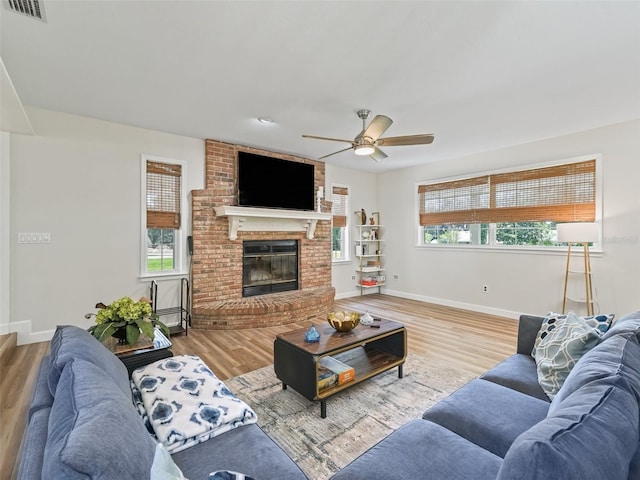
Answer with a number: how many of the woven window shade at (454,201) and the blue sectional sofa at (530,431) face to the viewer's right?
0

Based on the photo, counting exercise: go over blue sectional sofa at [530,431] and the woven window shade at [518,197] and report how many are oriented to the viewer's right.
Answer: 0

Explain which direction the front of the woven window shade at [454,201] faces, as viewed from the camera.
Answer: facing the viewer and to the left of the viewer

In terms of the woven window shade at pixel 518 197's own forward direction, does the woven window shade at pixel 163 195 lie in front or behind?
in front

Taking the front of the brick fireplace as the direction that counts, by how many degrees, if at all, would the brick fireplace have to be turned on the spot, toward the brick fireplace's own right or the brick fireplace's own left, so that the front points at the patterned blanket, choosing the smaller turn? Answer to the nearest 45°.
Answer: approximately 45° to the brick fireplace's own right

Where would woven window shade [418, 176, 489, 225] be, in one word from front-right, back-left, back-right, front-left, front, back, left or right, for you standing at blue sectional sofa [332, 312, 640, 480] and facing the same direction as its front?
front-right

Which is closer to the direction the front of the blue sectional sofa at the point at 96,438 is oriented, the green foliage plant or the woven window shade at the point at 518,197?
the woven window shade

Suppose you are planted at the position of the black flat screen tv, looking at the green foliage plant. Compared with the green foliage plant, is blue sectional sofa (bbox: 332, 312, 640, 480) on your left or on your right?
left

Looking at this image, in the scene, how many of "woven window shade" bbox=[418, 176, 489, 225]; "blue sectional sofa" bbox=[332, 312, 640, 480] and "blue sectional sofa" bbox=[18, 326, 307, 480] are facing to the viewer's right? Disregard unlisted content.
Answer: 1

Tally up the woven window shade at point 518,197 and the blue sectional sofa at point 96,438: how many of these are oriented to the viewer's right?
1

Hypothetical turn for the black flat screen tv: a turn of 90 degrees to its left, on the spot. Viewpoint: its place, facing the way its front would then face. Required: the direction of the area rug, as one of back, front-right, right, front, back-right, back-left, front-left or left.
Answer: back-right

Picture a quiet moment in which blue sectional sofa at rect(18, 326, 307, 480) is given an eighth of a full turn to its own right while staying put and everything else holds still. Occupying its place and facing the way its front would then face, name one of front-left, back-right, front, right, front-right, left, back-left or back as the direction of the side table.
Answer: back-left

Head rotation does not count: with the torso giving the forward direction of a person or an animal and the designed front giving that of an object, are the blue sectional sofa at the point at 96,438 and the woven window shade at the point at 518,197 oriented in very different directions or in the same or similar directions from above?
very different directions

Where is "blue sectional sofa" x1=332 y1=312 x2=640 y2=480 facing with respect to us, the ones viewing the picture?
facing away from the viewer and to the left of the viewer

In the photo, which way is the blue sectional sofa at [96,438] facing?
to the viewer's right

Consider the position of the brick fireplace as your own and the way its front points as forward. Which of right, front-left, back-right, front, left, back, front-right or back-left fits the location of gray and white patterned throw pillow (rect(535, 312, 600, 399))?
front

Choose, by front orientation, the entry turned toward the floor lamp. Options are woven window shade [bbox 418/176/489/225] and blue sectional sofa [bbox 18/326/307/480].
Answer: the blue sectional sofa

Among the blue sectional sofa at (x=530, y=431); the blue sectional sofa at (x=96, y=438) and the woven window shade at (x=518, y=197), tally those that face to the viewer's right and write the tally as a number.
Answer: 1
